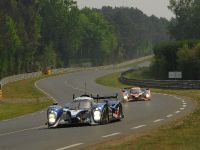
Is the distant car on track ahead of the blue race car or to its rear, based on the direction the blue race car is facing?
to the rear

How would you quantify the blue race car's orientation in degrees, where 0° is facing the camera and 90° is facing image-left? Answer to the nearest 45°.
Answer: approximately 45°

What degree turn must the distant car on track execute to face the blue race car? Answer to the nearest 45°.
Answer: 0° — it already faces it
